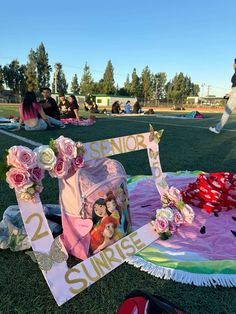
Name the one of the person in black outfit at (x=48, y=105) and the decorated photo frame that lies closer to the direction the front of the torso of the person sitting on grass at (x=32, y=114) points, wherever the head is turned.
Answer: the person in black outfit

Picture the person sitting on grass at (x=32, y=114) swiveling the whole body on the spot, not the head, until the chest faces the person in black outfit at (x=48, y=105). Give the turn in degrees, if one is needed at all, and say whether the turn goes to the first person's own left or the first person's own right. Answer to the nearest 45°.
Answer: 0° — they already face them

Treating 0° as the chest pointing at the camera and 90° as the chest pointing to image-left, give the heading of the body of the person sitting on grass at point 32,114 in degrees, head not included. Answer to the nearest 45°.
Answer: approximately 225°

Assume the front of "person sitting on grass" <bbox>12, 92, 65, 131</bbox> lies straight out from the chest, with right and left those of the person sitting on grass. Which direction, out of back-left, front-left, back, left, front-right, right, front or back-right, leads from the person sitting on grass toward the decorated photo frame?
back-right
